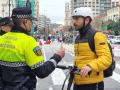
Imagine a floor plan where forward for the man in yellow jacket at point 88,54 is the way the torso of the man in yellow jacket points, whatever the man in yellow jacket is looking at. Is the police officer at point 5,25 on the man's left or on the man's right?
on the man's right

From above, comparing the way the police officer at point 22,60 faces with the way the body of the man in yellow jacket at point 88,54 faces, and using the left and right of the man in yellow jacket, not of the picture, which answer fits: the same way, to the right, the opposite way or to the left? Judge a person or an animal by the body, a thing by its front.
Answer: the opposite way

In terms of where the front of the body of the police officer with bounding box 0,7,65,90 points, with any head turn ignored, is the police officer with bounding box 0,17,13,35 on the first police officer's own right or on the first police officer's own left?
on the first police officer's own left

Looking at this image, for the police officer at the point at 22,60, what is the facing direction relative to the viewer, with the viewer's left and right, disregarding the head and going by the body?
facing away from the viewer and to the right of the viewer

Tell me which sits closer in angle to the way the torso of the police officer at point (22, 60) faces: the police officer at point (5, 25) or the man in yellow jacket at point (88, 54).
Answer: the man in yellow jacket

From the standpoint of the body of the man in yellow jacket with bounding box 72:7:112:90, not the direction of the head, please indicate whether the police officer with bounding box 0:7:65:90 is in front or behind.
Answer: in front
